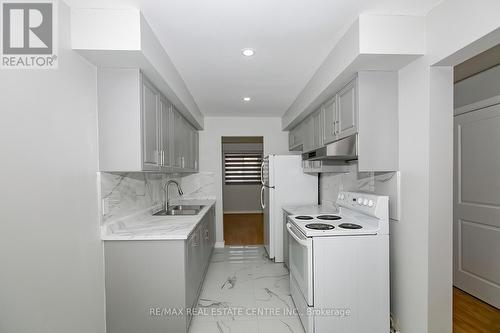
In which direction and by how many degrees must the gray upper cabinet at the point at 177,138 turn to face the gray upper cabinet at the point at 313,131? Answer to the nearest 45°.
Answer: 0° — it already faces it

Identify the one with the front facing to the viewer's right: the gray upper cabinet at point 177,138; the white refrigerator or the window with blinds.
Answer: the gray upper cabinet

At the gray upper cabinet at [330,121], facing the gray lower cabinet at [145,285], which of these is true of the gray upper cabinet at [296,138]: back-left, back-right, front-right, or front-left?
back-right

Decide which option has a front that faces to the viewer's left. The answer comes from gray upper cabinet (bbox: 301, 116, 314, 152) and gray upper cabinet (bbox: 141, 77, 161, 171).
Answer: gray upper cabinet (bbox: 301, 116, 314, 152)

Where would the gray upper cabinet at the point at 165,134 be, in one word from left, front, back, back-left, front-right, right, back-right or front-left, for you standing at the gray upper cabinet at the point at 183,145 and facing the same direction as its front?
right

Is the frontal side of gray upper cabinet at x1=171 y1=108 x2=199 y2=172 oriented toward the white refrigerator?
yes

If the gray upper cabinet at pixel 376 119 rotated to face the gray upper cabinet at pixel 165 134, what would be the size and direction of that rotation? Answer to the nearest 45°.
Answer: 0° — it already faces it

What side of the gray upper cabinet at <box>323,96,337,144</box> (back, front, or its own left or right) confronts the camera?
left

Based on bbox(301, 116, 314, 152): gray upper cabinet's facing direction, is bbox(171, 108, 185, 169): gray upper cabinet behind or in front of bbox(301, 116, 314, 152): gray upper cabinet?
in front

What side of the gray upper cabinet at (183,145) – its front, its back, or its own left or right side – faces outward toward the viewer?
right

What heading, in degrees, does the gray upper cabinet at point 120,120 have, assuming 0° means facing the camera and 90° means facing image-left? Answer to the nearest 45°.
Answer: approximately 270°
